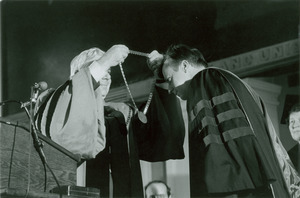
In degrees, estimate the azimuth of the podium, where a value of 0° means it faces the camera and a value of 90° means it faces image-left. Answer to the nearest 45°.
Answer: approximately 45°

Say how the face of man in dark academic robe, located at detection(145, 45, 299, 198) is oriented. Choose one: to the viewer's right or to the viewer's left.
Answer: to the viewer's left

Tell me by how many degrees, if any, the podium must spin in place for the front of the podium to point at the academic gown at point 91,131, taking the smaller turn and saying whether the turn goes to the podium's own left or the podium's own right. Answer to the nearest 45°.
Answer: approximately 180°

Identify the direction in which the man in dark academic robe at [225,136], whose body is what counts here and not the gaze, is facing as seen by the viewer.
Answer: to the viewer's left

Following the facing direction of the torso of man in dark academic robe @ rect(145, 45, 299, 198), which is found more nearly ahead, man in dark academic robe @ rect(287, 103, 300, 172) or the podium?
the podium

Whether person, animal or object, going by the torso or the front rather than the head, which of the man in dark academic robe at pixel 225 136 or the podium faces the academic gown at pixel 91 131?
the man in dark academic robe

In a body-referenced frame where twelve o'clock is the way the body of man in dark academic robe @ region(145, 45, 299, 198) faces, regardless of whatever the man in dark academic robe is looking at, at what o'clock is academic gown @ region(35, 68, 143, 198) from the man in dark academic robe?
The academic gown is roughly at 12 o'clock from the man in dark academic robe.

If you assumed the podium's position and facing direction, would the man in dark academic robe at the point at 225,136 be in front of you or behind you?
behind

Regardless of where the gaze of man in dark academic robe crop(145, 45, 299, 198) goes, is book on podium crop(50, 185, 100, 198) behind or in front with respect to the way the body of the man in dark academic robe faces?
in front
